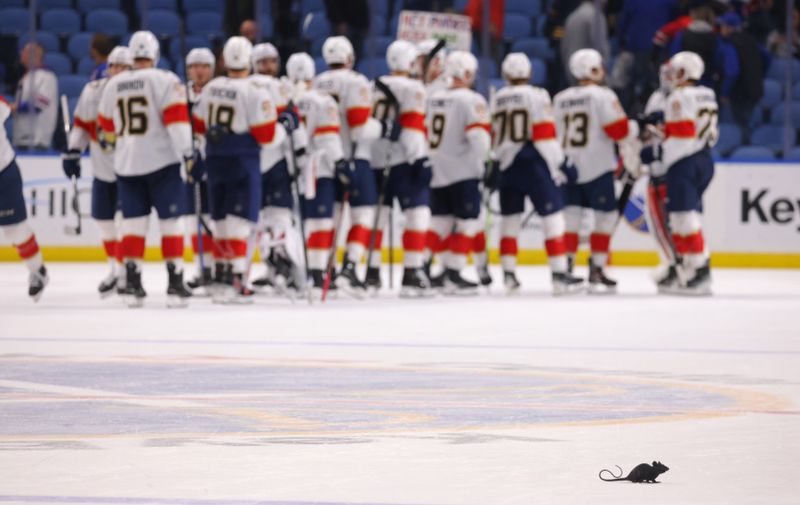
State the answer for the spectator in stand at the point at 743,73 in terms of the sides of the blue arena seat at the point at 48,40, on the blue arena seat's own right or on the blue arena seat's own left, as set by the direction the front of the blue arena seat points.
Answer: on the blue arena seat's own left

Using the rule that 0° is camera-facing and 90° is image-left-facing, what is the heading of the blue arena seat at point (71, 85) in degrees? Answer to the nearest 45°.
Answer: approximately 0°

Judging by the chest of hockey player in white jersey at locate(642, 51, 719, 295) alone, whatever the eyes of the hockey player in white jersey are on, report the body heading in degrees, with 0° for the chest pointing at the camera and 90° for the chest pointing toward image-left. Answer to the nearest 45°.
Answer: approximately 135°

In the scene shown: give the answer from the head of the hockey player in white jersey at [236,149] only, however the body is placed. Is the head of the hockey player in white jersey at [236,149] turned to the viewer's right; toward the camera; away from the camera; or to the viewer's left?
away from the camera

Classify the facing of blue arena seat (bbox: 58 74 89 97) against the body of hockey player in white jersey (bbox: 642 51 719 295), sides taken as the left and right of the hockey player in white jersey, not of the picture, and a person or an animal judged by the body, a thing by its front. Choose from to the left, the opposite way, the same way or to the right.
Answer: the opposite way

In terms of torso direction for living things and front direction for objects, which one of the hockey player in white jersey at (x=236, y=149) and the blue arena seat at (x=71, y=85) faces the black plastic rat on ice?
the blue arena seat

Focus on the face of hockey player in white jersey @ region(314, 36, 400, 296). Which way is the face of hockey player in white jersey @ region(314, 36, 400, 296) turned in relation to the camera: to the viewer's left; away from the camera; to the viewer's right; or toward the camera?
away from the camera

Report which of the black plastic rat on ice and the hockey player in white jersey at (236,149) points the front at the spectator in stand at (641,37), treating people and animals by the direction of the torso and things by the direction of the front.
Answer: the hockey player in white jersey

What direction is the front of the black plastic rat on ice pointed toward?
to the viewer's right

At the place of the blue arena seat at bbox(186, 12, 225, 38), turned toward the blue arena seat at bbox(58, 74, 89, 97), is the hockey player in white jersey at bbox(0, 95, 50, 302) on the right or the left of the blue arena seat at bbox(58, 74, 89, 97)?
left
